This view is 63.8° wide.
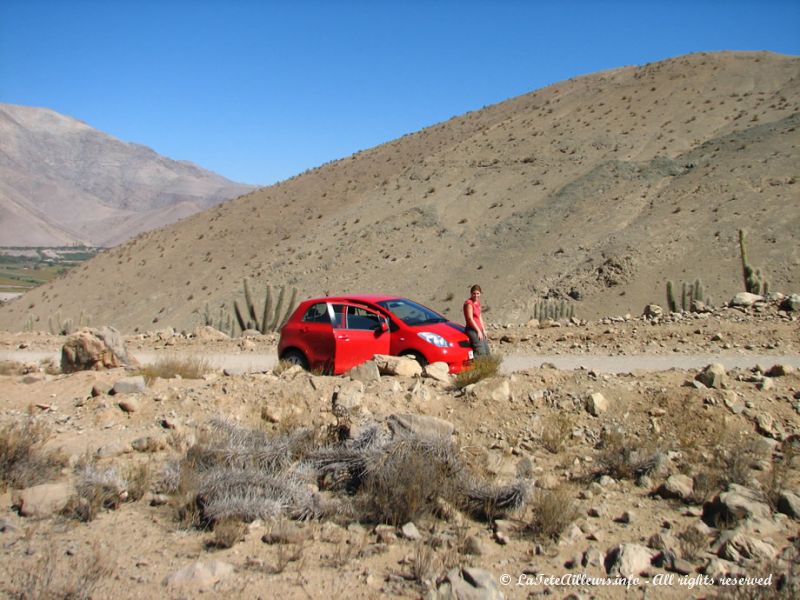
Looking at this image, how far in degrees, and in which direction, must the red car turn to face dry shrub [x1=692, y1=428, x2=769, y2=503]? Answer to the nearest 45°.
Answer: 0° — it already faces it

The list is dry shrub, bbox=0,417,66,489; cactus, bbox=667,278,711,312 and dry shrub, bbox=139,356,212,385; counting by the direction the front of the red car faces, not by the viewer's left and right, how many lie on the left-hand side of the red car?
1

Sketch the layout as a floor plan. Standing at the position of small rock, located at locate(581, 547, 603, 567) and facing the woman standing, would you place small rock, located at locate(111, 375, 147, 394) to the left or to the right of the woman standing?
left

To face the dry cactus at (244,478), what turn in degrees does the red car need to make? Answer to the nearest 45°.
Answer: approximately 45° to its right

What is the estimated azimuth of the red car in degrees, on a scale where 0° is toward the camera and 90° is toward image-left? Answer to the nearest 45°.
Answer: approximately 315°

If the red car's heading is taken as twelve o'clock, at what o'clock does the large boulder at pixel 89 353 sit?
The large boulder is roughly at 5 o'clock from the red car.

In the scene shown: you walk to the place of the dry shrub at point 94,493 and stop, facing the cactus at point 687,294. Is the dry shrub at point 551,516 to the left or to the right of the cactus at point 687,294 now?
right

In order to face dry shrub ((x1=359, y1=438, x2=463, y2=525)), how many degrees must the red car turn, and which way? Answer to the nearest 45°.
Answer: approximately 45° to its right

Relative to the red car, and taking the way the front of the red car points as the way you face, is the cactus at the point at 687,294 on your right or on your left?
on your left

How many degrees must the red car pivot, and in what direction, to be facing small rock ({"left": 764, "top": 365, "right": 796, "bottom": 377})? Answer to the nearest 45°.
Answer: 0° — it already faces it

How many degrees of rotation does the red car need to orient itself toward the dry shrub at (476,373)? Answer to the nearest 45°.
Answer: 0° — it already faces it

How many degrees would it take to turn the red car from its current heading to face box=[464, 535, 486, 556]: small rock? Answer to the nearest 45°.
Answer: approximately 45° to its right

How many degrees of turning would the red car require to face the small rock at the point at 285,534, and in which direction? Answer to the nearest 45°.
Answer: approximately 45° to its right

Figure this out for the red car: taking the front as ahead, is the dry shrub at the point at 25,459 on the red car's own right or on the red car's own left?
on the red car's own right

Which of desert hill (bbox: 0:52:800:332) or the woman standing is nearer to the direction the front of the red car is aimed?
the woman standing

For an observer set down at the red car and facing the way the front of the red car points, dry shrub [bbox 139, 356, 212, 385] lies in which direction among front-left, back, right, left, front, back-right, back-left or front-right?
back-right

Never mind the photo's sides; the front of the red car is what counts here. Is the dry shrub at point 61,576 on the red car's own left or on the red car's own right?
on the red car's own right
